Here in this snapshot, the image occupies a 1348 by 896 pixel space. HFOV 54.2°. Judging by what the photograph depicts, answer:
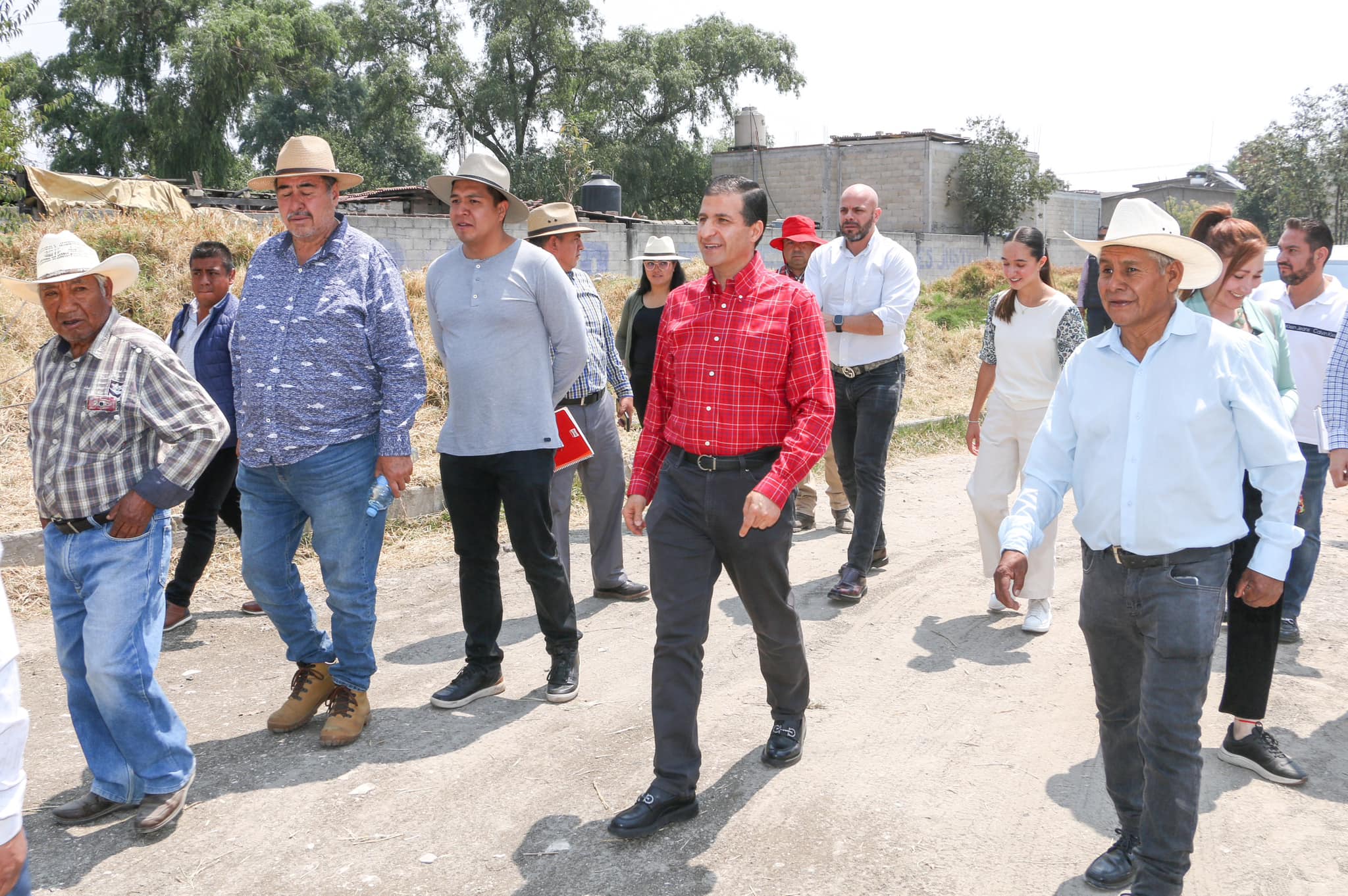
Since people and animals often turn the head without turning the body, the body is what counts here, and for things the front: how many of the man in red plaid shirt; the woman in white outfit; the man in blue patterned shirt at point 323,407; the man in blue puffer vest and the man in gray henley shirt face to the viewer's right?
0

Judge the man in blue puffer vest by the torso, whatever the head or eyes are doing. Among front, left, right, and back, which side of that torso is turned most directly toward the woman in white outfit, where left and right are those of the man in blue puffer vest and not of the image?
left

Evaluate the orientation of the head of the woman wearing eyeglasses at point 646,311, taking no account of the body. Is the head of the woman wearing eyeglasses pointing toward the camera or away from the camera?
toward the camera

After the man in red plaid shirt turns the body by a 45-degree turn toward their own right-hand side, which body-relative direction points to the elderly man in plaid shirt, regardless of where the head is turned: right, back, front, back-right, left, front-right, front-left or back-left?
front

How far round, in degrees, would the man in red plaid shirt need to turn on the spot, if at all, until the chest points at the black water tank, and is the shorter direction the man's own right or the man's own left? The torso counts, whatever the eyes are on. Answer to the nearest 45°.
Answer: approximately 135° to the man's own right

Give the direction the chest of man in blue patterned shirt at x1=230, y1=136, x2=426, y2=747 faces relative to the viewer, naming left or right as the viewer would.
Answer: facing the viewer and to the left of the viewer

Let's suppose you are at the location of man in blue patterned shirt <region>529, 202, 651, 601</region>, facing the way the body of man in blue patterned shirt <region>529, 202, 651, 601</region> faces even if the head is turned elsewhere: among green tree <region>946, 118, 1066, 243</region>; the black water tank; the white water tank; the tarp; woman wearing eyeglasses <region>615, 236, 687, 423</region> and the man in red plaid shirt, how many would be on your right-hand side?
1

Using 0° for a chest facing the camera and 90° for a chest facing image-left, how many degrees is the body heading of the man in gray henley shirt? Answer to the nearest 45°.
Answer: approximately 45°

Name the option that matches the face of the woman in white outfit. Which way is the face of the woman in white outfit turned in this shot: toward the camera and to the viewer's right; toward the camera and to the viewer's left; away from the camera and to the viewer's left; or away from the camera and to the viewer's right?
toward the camera and to the viewer's left

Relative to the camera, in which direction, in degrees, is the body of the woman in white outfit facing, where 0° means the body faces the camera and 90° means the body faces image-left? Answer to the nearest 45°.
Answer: approximately 45°

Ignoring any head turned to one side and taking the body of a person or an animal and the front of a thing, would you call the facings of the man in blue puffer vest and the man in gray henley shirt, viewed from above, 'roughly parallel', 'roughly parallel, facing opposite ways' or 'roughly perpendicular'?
roughly parallel

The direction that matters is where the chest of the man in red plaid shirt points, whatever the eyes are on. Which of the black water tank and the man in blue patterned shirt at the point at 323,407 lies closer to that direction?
the man in blue patterned shirt

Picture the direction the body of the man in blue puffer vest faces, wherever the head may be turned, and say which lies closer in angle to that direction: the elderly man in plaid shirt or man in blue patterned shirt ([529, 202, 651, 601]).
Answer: the elderly man in plaid shirt
